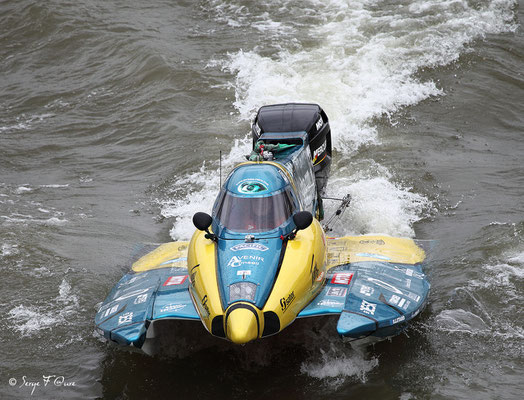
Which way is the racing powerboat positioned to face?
toward the camera
